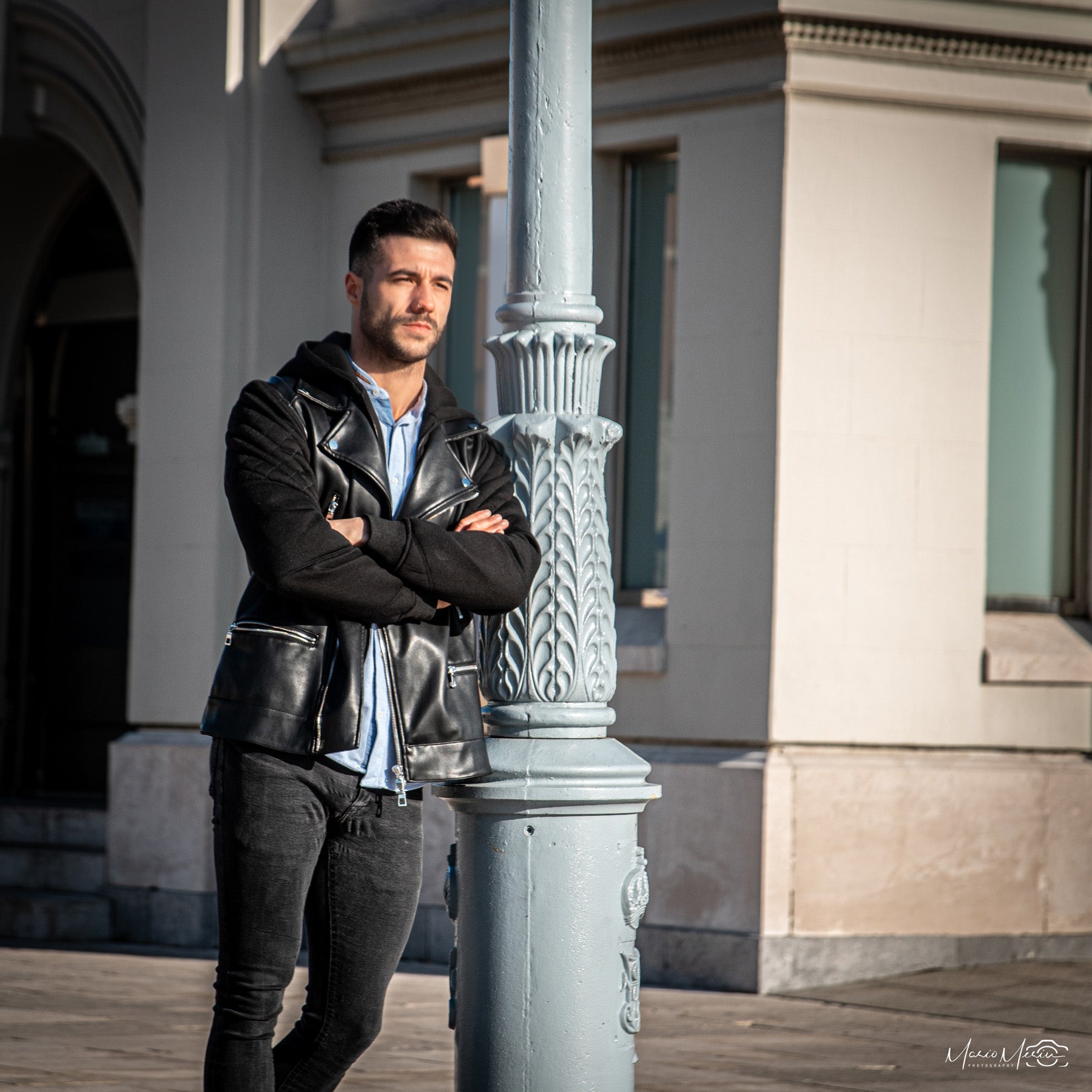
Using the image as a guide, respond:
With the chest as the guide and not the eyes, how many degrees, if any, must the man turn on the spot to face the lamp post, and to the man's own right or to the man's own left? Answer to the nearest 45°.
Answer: approximately 90° to the man's own left

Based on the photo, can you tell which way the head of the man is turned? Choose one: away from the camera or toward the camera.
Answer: toward the camera

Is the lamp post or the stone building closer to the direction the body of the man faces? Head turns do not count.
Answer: the lamp post

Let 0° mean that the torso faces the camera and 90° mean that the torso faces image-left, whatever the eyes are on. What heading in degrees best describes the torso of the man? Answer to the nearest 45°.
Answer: approximately 315°

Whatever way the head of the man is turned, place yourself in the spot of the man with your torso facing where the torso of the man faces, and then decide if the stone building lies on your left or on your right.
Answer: on your left

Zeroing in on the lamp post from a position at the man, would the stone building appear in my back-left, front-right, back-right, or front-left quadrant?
front-left

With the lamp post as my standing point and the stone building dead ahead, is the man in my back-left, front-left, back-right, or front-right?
back-left

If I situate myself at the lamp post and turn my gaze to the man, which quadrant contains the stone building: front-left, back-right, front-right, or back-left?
back-right
